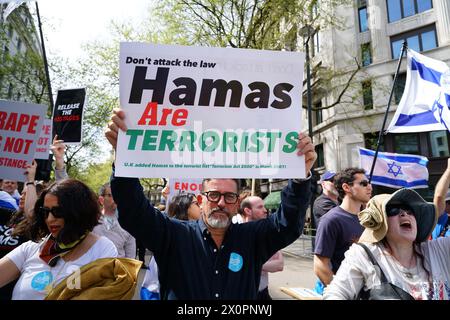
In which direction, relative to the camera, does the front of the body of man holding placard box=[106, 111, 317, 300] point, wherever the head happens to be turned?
toward the camera

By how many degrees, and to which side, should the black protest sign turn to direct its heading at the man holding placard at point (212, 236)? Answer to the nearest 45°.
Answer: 0° — it already faces them

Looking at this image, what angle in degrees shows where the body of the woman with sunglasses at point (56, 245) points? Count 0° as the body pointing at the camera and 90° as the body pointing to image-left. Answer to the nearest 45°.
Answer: approximately 45°

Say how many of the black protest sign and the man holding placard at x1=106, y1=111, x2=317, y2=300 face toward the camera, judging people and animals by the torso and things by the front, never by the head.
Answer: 2

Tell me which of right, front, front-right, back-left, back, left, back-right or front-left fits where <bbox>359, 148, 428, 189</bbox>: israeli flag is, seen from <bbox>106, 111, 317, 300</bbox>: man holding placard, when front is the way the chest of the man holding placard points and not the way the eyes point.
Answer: back-left

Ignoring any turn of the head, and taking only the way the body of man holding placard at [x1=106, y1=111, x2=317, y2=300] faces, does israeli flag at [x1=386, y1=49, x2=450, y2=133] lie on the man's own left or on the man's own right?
on the man's own left

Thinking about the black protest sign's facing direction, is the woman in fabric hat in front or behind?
in front

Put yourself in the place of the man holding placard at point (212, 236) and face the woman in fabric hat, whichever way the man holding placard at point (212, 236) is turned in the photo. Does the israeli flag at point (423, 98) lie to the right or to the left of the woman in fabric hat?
left

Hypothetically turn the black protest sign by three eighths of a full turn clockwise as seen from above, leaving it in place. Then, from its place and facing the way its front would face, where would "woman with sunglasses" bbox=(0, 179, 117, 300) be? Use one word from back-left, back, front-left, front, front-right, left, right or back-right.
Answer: back-left
